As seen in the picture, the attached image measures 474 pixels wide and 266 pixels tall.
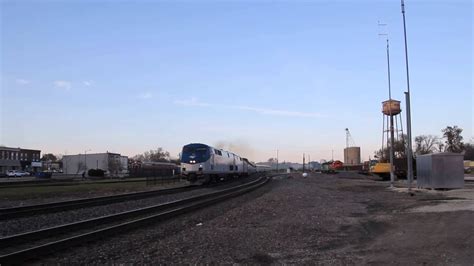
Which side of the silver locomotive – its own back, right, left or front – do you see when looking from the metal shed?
left

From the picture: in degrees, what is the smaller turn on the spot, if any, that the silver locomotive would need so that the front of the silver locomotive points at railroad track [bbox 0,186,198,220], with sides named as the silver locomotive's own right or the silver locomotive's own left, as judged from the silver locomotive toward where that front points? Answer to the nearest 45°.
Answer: approximately 45° to the silver locomotive's own left

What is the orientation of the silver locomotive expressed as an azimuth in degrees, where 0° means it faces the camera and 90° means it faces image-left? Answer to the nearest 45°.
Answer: approximately 45°

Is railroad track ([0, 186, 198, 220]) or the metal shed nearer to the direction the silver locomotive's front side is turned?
the railroad track
